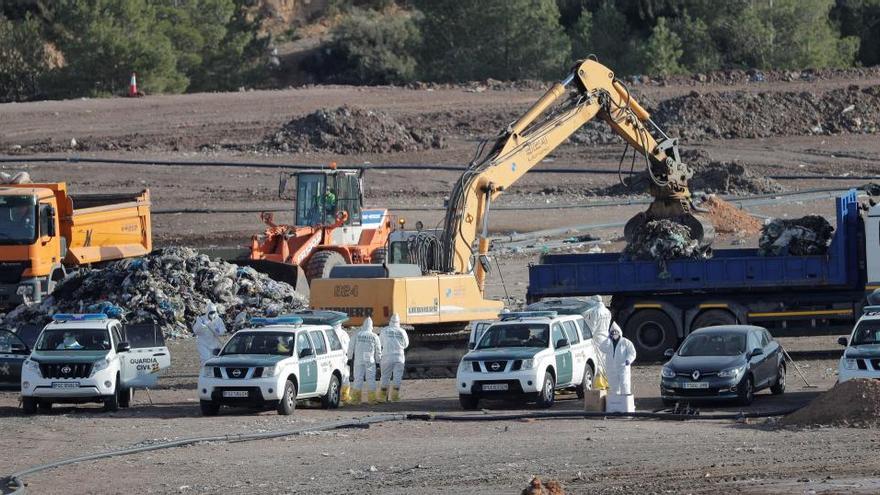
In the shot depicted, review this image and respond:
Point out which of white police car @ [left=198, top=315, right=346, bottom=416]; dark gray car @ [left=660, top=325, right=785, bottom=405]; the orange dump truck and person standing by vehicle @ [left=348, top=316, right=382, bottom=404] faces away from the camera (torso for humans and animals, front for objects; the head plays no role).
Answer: the person standing by vehicle

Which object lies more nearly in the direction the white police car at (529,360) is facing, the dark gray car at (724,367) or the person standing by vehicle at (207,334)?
the person standing by vehicle

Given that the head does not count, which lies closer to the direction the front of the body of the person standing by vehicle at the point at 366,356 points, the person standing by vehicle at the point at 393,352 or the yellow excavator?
the yellow excavator

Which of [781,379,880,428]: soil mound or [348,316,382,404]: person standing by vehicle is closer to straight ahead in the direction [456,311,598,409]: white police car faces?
the person standing by vehicle

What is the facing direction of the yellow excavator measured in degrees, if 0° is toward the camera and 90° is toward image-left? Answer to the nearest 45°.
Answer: approximately 225°

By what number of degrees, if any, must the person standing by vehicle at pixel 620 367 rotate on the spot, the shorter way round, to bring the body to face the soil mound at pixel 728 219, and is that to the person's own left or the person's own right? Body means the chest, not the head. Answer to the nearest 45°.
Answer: approximately 180°

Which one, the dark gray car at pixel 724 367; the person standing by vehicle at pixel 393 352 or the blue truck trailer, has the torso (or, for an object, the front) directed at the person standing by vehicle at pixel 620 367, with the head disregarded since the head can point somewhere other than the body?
the dark gray car

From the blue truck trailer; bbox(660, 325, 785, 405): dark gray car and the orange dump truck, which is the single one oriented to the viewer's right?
the blue truck trailer

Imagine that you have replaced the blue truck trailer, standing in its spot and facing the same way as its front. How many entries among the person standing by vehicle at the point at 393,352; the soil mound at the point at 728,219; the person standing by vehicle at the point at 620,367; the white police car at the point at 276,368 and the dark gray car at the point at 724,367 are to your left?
1

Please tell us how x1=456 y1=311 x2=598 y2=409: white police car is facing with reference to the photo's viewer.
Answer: facing the viewer and to the left of the viewer

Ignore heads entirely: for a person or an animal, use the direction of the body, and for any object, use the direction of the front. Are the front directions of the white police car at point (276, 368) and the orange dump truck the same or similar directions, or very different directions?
same or similar directions

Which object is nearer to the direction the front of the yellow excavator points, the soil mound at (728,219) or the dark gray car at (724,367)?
the soil mound
